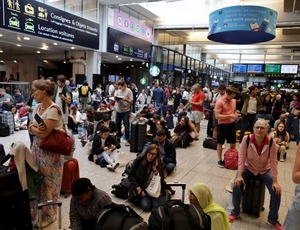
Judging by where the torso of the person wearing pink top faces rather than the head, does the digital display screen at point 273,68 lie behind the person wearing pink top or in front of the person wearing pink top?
behind

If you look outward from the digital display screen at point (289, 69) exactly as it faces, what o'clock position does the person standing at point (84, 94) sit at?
The person standing is roughly at 1 o'clock from the digital display screen.

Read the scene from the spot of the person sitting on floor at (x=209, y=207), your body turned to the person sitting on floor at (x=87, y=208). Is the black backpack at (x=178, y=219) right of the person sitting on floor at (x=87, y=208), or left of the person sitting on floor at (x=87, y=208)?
left

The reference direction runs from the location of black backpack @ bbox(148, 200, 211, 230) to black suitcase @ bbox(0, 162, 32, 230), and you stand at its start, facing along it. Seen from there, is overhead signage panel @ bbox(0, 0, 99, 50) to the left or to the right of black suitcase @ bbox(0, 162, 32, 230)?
right
